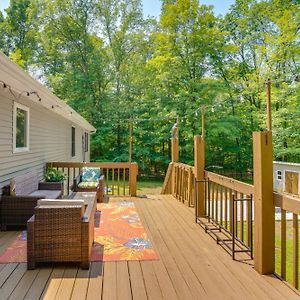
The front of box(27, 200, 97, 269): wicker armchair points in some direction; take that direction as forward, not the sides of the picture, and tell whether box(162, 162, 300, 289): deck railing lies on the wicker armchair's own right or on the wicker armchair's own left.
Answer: on the wicker armchair's own right

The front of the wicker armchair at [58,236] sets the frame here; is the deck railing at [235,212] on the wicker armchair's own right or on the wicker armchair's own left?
on the wicker armchair's own right

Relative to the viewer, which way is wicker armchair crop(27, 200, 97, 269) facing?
away from the camera
